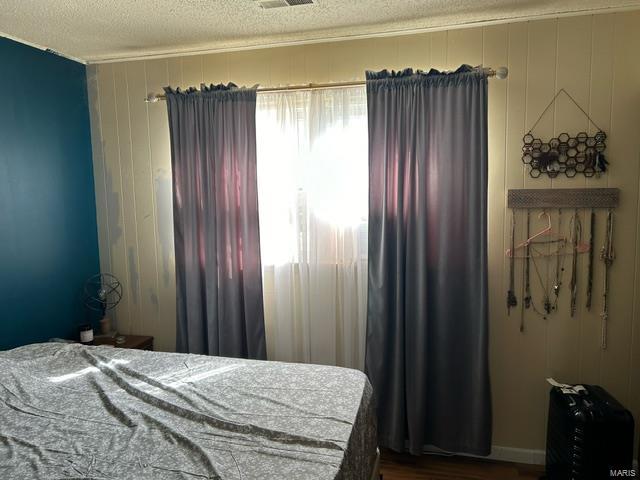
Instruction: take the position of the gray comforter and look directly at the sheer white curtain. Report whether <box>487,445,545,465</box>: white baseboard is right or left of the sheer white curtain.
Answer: right

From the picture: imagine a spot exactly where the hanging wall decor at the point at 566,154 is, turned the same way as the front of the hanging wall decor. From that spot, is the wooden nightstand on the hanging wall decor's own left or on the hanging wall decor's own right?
on the hanging wall decor's own right

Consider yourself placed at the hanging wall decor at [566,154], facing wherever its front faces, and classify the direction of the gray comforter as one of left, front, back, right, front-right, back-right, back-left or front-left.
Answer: front-right

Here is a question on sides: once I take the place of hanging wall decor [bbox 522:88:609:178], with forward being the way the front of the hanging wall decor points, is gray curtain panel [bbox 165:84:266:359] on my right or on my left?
on my right

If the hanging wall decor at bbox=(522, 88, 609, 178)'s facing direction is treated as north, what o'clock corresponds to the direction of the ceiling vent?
The ceiling vent is roughly at 2 o'clock from the hanging wall decor.

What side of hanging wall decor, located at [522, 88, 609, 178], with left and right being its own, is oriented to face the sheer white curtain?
right
